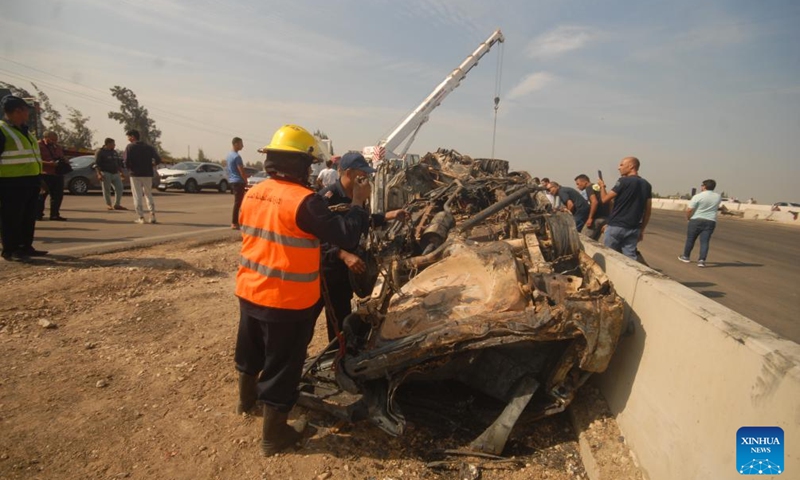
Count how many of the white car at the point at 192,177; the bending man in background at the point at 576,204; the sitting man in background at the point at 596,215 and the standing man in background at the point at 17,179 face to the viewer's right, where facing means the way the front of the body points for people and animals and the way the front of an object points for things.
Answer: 1

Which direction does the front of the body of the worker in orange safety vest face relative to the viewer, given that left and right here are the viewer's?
facing away from the viewer and to the right of the viewer

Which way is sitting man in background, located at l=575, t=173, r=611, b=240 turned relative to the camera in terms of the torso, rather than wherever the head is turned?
to the viewer's left

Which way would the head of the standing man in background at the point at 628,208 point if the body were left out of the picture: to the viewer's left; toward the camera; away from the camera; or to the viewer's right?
to the viewer's left

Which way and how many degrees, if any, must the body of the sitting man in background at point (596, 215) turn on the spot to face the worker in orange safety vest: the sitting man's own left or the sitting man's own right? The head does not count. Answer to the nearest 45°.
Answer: approximately 90° to the sitting man's own left

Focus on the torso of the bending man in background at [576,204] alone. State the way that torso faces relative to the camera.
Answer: to the viewer's left

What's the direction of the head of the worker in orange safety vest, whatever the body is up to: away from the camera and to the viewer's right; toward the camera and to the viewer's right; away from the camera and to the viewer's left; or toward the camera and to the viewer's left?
away from the camera and to the viewer's right

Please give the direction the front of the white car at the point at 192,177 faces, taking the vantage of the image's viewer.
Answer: facing the viewer and to the left of the viewer

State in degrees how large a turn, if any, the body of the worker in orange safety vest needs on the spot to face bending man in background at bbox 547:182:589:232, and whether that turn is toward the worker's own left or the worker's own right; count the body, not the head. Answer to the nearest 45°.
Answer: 0° — they already face them

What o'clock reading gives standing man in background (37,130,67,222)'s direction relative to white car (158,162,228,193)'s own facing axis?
The standing man in background is roughly at 11 o'clock from the white car.

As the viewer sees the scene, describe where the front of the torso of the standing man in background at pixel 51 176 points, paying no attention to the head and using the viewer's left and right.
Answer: facing the viewer and to the right of the viewer
